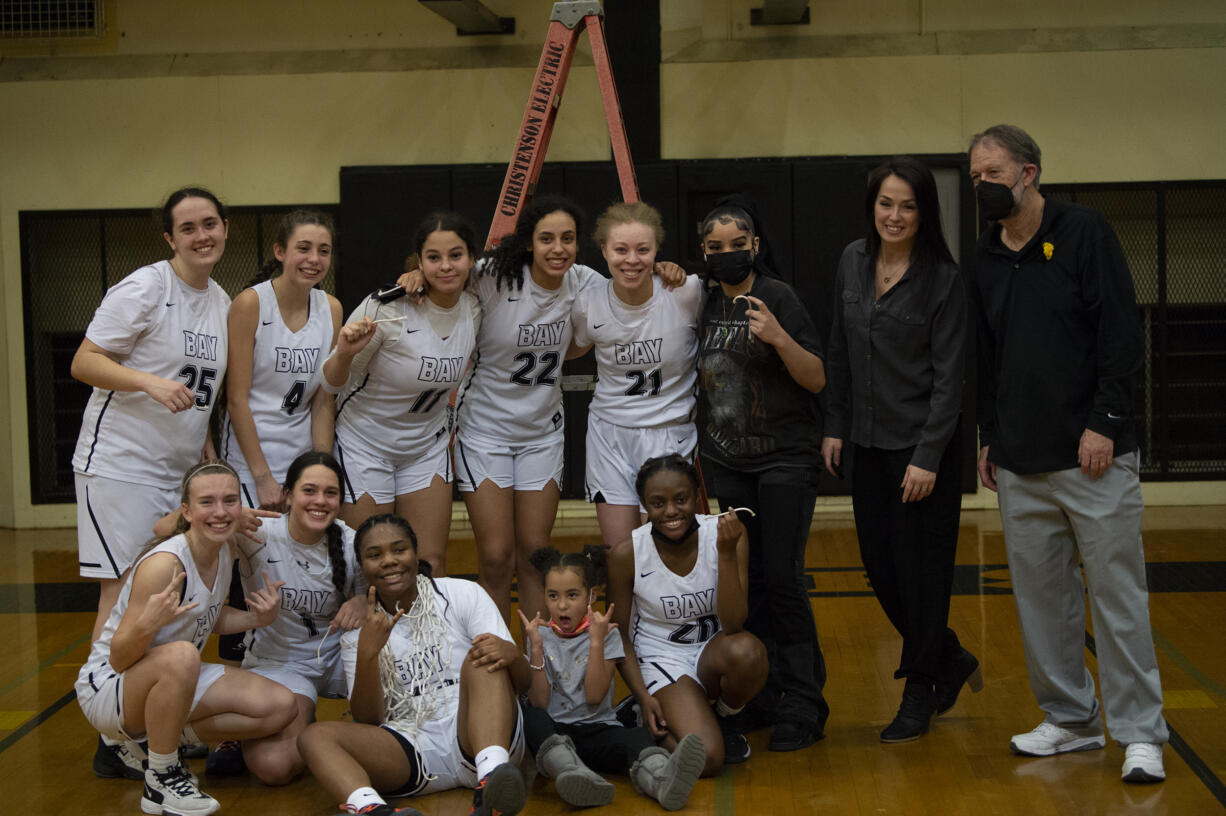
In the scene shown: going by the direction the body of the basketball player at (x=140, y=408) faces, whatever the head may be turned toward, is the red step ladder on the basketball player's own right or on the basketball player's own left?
on the basketball player's own left

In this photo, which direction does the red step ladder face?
to the viewer's left

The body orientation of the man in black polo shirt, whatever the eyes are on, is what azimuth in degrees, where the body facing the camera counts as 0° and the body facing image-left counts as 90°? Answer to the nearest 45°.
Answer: approximately 45°

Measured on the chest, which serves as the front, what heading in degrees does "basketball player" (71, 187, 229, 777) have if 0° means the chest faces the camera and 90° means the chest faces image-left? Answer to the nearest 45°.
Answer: approximately 315°

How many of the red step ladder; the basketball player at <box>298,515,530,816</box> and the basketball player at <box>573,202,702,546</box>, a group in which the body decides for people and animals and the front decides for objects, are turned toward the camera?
2

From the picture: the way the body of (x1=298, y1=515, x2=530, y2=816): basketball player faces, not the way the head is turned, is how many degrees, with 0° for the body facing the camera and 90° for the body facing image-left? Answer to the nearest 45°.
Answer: approximately 0°
